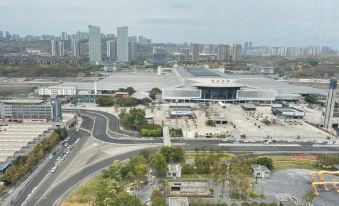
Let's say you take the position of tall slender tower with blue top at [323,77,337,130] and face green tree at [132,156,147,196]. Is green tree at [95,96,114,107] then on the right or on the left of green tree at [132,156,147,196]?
right

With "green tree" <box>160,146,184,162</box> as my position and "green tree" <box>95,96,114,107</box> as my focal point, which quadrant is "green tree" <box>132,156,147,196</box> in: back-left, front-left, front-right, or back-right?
back-left

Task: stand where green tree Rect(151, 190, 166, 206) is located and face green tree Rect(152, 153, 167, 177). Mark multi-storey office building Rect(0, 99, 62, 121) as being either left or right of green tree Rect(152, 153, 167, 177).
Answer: left

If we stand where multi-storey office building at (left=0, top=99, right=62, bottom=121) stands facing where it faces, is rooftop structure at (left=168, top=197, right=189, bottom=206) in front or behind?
in front

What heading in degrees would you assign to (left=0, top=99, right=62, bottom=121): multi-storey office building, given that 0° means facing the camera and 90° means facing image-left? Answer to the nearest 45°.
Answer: approximately 0°

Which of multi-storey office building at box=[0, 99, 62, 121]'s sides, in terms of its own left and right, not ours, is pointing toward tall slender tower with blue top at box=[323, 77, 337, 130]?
left

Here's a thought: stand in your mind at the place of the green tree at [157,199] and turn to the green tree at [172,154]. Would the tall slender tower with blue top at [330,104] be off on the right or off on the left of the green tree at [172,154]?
right

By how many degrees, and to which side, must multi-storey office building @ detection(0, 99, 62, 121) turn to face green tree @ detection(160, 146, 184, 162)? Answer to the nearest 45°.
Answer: approximately 45° to its left

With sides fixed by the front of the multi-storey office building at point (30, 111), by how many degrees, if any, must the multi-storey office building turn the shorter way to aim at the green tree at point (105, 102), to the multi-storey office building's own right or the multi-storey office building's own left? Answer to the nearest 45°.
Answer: approximately 135° to the multi-storey office building's own left

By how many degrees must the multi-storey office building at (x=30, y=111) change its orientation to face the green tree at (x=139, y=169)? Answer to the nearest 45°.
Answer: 0° — it already faces it
